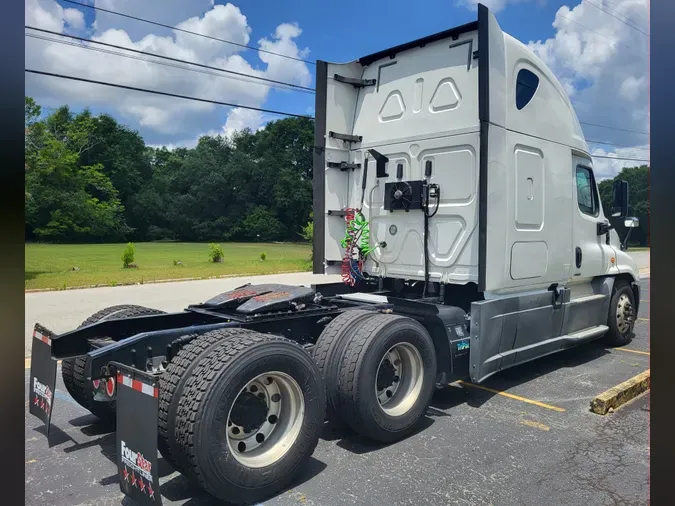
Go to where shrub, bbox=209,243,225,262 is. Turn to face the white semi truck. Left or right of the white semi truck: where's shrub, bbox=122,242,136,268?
right

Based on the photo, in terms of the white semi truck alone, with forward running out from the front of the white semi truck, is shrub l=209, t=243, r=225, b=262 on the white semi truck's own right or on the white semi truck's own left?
on the white semi truck's own left

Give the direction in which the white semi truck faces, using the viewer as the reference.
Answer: facing away from the viewer and to the right of the viewer

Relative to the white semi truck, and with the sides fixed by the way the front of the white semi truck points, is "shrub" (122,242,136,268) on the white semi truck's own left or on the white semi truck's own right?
on the white semi truck's own left
